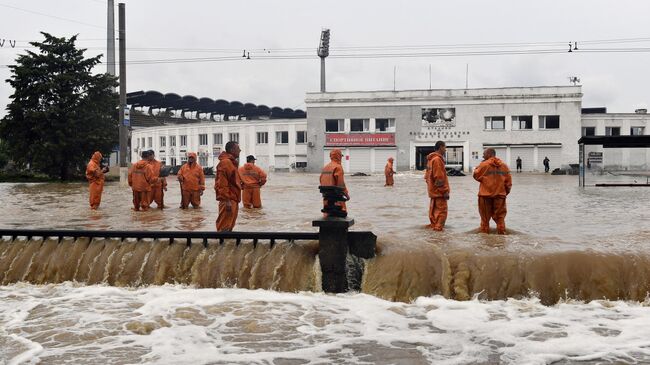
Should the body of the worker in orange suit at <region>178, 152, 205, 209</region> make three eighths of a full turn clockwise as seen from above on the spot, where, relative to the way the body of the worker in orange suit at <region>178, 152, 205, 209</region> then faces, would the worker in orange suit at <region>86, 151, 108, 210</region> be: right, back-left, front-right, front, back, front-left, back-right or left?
front-left

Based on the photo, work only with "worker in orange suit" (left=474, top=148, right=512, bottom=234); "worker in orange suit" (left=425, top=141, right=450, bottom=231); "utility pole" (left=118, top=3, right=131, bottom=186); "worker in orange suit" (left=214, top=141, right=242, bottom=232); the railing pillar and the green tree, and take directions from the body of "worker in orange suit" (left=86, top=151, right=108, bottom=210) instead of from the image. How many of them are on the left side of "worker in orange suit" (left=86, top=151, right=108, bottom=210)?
2

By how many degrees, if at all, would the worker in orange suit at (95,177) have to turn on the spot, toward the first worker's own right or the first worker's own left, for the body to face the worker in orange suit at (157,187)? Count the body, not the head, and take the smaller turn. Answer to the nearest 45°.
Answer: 0° — they already face them

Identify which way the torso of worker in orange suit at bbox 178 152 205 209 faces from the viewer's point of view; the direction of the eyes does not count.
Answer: toward the camera

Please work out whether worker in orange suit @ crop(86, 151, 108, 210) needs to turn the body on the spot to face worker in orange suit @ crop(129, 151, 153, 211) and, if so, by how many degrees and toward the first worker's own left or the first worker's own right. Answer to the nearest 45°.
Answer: approximately 45° to the first worker's own right

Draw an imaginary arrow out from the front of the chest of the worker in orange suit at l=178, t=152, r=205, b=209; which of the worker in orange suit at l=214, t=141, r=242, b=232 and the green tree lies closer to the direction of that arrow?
the worker in orange suit

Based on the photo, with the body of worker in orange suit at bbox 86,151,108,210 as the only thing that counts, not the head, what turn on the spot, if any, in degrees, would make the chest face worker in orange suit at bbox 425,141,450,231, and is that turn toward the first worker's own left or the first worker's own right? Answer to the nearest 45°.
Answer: approximately 45° to the first worker's own right

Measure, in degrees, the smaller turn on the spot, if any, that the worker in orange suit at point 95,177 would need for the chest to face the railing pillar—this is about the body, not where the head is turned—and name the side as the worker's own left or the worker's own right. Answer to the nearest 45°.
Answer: approximately 90° to the worker's own right

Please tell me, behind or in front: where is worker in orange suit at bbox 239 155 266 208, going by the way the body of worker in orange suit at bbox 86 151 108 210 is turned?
in front

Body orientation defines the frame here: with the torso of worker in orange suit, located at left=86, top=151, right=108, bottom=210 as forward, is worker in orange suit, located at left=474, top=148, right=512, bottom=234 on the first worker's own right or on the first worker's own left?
on the first worker's own right

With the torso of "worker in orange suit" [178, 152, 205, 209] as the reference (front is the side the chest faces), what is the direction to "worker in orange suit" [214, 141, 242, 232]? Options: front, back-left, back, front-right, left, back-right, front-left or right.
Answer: front

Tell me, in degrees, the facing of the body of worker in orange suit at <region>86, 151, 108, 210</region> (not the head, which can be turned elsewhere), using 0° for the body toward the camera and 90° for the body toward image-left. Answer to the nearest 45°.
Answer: approximately 270°

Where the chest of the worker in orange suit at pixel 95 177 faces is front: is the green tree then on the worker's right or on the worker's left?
on the worker's left
